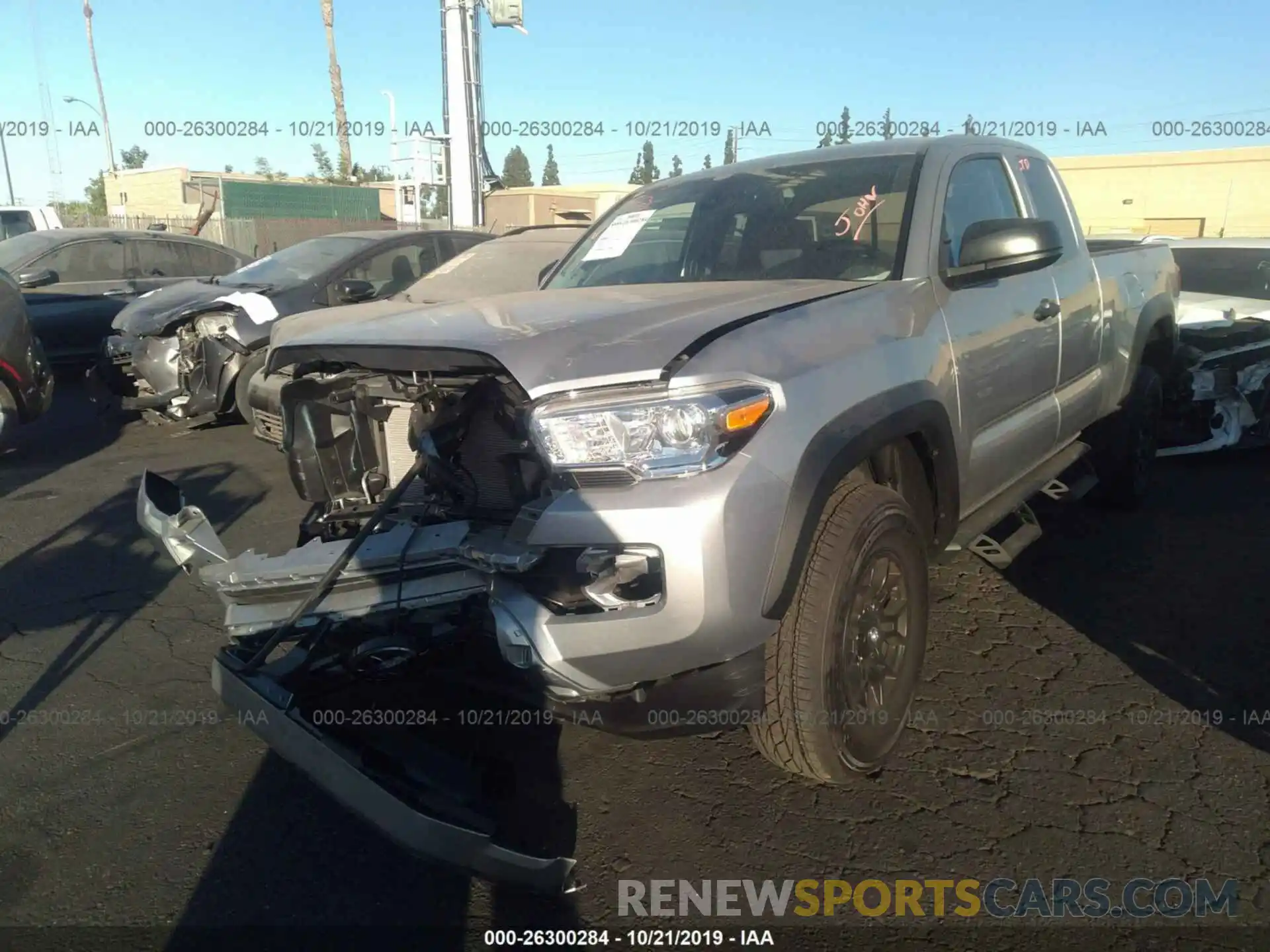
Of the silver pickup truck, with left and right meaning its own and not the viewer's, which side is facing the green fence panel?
right

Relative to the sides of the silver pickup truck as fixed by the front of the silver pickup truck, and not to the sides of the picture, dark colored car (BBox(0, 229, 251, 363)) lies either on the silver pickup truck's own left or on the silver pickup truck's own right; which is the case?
on the silver pickup truck's own right

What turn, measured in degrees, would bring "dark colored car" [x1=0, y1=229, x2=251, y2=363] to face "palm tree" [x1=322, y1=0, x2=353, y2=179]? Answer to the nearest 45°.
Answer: approximately 135° to its right

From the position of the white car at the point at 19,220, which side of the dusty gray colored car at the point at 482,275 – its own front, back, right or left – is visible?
right

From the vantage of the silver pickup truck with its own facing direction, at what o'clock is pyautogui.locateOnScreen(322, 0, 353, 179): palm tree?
The palm tree is roughly at 4 o'clock from the silver pickup truck.

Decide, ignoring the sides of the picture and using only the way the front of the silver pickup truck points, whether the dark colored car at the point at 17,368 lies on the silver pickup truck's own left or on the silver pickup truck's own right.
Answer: on the silver pickup truck's own right

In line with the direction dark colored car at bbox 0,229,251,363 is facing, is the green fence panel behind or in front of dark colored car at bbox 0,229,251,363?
behind

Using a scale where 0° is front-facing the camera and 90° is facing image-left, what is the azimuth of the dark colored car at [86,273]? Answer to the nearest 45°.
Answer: approximately 45°

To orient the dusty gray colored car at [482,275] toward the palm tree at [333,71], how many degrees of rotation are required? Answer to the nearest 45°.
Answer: approximately 135° to its right

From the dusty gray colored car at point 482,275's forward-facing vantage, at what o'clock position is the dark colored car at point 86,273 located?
the dark colored car at point 86,273 is roughly at 3 o'clock from the dusty gray colored car at point 482,275.
